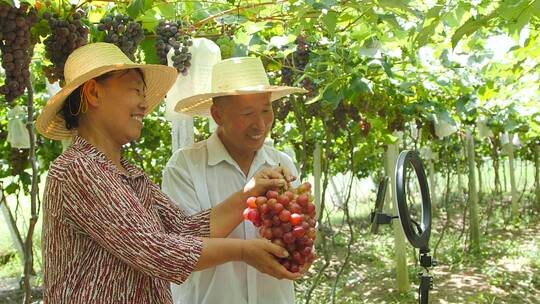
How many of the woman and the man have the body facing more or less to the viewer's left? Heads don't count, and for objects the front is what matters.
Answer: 0

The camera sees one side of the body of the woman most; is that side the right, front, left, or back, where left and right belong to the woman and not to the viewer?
right

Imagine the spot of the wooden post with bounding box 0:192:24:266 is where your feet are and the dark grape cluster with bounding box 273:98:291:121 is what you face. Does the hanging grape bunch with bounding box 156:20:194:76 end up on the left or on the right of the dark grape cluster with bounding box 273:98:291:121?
right

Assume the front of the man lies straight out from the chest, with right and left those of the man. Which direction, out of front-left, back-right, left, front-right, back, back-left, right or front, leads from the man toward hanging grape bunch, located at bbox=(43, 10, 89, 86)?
back-right

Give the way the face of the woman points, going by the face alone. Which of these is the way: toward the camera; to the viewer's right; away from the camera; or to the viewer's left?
to the viewer's right

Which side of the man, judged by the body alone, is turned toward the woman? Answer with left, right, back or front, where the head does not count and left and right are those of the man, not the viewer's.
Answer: right
